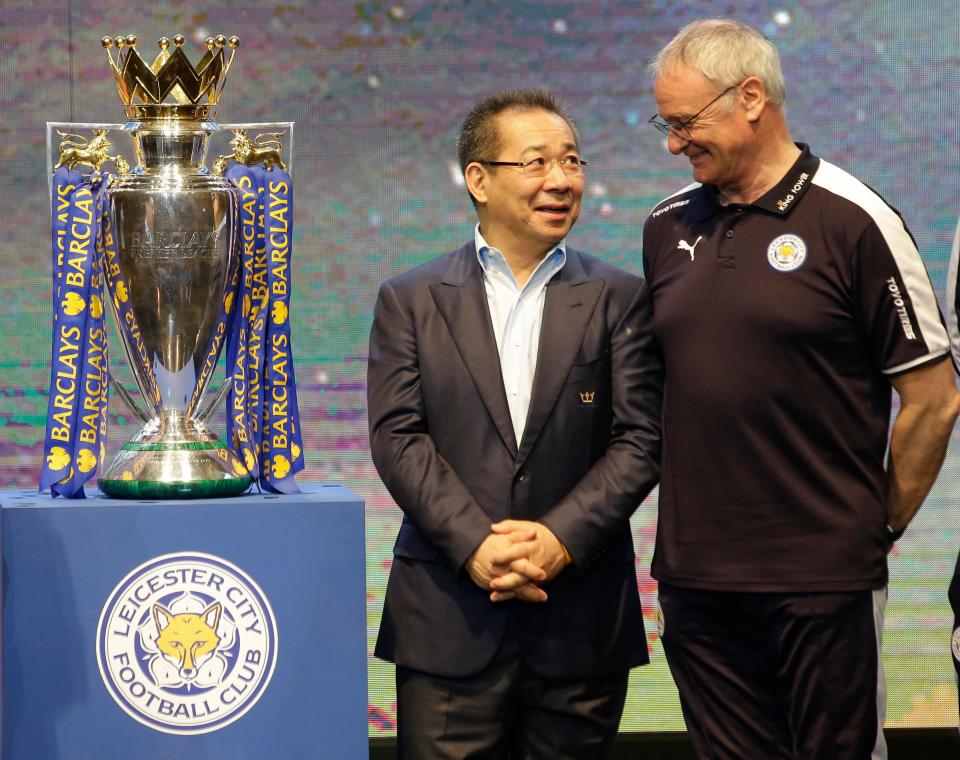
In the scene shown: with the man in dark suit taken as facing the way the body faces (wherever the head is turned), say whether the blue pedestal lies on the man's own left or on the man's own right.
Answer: on the man's own right

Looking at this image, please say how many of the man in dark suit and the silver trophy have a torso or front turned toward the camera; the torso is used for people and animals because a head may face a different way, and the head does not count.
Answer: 2

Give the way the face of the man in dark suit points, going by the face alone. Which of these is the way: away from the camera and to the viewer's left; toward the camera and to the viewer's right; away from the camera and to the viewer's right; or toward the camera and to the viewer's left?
toward the camera and to the viewer's right

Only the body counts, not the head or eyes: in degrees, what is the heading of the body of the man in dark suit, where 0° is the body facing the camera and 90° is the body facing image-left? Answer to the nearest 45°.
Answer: approximately 0°

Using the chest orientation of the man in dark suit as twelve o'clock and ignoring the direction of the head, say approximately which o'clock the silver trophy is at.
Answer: The silver trophy is roughly at 3 o'clock from the man in dark suit.

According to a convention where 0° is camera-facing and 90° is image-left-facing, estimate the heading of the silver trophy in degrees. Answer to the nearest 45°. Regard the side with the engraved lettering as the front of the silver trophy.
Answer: approximately 0°

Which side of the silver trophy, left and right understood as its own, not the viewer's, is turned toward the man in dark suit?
left
